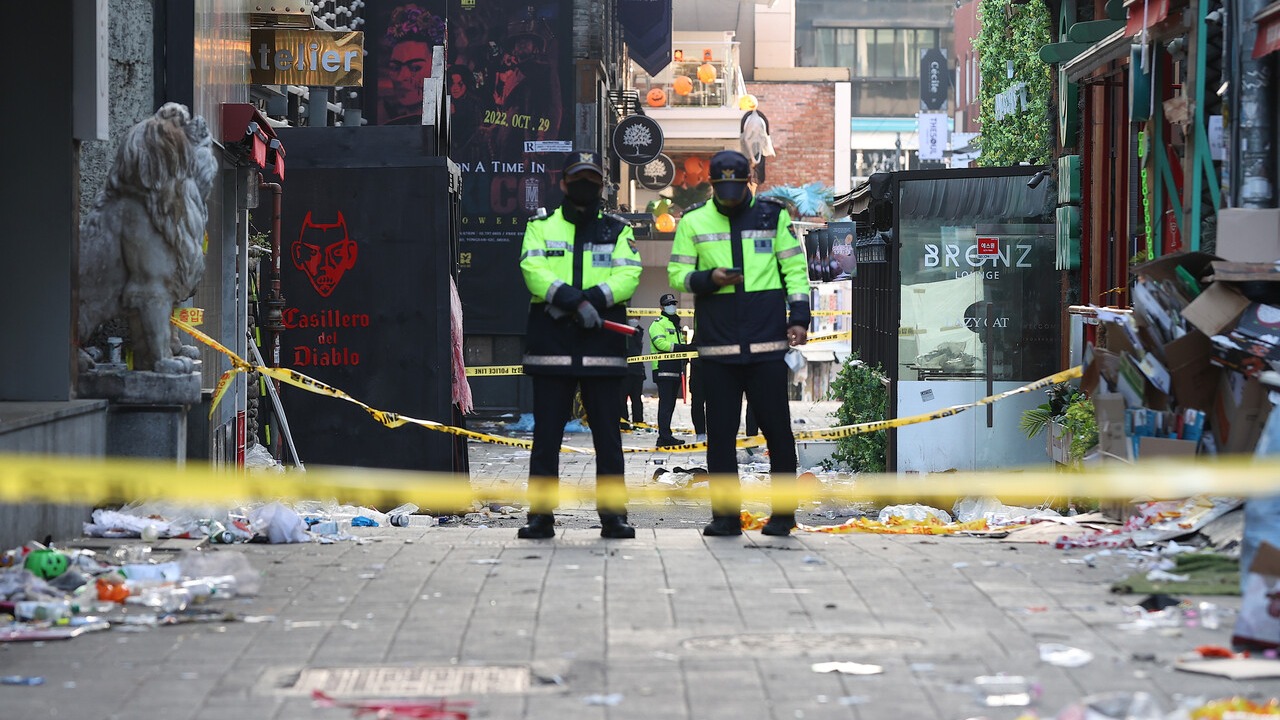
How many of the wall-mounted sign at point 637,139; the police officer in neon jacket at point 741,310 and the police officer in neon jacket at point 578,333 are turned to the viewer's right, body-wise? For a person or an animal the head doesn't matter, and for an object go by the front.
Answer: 0

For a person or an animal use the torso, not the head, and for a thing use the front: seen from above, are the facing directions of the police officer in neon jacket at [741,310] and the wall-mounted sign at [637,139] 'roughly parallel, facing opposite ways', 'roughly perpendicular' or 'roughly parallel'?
roughly parallel

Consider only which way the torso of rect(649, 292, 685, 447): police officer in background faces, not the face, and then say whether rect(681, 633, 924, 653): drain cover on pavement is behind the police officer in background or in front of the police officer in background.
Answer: in front

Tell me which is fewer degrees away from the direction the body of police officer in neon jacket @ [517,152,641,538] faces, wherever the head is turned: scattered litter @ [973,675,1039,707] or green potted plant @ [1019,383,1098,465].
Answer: the scattered litter

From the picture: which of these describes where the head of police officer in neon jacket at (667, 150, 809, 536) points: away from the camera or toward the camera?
toward the camera

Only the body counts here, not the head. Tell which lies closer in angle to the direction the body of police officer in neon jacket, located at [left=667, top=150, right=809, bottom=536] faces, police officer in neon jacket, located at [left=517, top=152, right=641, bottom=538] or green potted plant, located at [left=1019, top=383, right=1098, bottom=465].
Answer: the police officer in neon jacket

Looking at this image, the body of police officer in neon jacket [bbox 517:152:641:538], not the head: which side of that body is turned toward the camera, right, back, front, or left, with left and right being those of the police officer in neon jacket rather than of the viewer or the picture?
front

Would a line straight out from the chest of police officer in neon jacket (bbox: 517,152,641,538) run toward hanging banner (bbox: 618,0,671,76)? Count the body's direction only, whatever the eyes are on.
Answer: no

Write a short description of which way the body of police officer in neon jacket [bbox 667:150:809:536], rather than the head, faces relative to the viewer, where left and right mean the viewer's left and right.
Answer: facing the viewer

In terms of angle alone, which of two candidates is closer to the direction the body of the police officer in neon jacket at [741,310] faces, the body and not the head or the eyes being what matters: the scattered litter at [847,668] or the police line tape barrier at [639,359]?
the scattered litter

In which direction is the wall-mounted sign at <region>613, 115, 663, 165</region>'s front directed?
toward the camera

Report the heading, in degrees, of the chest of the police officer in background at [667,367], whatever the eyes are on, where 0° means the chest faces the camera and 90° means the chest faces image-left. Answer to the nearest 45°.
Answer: approximately 315°

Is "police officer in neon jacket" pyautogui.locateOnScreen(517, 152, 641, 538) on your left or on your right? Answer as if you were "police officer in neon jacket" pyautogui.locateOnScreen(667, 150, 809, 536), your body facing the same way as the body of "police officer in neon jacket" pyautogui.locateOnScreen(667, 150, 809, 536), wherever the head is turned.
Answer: on your right

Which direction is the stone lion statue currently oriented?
to the viewer's right

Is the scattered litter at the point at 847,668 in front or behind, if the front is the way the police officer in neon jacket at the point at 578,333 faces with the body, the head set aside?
in front
